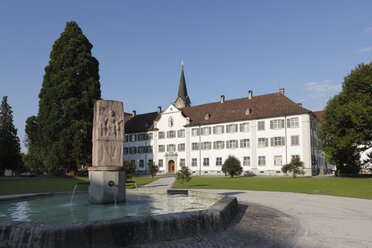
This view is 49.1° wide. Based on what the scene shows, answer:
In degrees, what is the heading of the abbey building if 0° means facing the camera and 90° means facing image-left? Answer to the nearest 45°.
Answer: approximately 45°

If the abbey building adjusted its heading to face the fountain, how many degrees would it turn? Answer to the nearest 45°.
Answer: approximately 45° to its left

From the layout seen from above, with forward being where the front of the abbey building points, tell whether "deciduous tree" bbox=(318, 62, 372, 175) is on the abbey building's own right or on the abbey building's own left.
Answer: on the abbey building's own left
